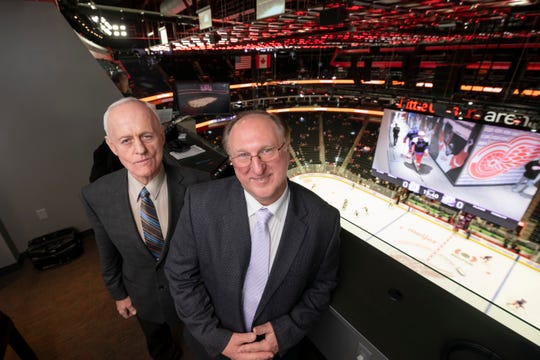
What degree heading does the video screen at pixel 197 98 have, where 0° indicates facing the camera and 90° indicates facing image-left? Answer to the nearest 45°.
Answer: approximately 0°

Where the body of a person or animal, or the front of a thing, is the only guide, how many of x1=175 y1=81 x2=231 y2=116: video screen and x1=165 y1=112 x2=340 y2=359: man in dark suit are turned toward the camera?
2

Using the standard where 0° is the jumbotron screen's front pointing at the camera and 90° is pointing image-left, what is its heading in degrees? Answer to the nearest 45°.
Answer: approximately 45°

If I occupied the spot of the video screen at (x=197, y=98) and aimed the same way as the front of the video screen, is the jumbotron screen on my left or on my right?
on my left

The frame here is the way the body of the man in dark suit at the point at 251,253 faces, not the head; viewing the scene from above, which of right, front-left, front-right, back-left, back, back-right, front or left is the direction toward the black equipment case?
back-right

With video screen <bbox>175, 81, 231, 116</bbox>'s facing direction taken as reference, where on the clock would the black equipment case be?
The black equipment case is roughly at 1 o'clock from the video screen.

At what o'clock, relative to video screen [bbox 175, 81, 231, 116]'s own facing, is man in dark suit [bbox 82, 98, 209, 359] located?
The man in dark suit is roughly at 12 o'clock from the video screen.

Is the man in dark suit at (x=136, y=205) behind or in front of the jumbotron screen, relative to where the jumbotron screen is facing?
in front

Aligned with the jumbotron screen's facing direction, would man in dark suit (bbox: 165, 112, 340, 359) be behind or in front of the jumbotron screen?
in front
